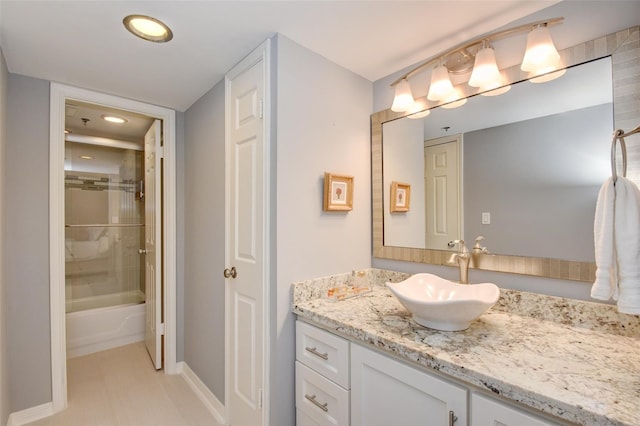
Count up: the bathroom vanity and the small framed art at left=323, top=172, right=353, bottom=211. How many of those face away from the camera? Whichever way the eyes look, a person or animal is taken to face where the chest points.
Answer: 0

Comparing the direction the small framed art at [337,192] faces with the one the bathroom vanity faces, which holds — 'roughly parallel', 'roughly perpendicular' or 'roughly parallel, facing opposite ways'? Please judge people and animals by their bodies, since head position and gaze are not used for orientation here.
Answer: roughly perpendicular

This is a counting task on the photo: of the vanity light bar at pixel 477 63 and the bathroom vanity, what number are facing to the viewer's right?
0

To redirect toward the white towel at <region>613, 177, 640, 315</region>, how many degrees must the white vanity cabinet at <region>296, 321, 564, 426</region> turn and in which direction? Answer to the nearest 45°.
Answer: approximately 135° to its left

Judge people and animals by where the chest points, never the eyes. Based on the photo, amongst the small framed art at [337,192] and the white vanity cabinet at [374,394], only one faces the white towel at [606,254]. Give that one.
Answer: the small framed art

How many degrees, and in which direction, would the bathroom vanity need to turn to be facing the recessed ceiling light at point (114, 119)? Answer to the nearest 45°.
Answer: approximately 45° to its right

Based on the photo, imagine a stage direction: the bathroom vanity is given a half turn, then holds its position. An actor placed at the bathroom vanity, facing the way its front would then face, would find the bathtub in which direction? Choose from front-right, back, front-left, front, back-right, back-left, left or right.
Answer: back-left

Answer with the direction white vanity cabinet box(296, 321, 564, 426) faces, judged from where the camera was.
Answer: facing the viewer and to the left of the viewer

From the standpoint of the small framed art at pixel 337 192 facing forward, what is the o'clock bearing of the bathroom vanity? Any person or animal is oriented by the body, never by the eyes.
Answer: The bathroom vanity is roughly at 12 o'clock from the small framed art.

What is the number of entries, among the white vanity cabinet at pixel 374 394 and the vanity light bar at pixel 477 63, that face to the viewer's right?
0

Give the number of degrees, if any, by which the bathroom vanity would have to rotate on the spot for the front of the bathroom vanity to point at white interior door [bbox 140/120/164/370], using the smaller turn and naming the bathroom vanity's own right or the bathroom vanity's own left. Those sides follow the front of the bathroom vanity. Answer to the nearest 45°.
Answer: approximately 45° to the bathroom vanity's own right
